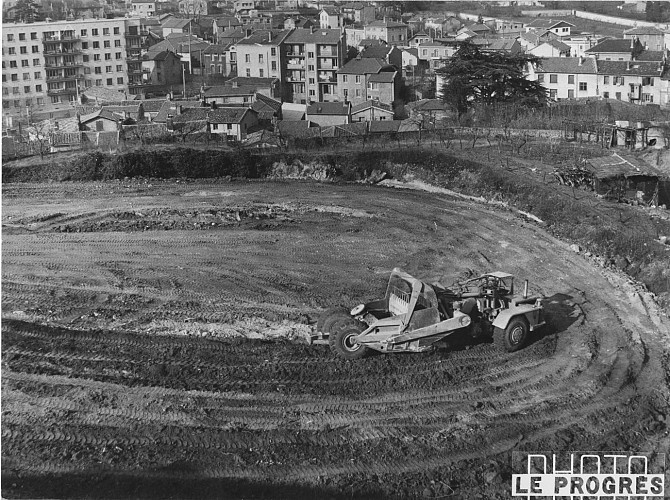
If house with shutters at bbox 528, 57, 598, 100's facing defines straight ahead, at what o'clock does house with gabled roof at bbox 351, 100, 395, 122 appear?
The house with gabled roof is roughly at 2 o'clock from the house with shutters.

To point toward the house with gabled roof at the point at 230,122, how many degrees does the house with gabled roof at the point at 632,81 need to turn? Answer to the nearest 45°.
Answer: approximately 45° to its right

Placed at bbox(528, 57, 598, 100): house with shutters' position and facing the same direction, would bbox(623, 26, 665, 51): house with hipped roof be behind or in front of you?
behind

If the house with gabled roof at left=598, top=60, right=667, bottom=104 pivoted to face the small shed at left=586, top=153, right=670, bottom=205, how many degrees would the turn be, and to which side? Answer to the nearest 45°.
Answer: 0° — it already faces it

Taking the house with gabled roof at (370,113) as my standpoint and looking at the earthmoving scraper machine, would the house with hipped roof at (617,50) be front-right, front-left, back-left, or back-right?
back-left

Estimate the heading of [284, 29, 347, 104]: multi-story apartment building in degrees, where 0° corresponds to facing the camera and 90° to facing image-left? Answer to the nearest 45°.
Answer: approximately 0°

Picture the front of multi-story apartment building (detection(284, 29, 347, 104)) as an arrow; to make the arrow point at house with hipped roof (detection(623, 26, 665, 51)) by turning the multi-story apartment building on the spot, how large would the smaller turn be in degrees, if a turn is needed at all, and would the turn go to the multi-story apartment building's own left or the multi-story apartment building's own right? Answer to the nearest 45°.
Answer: approximately 90° to the multi-story apartment building's own left

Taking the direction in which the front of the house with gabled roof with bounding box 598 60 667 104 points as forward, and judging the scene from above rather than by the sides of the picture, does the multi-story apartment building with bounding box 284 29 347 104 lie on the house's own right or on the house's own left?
on the house's own right

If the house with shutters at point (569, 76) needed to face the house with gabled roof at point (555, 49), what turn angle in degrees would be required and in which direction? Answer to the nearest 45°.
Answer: approximately 180°
